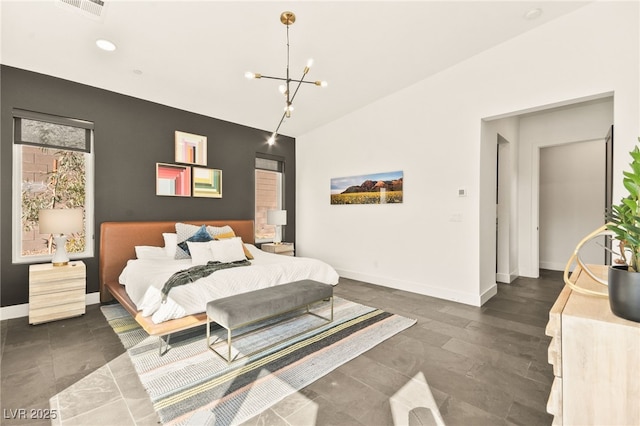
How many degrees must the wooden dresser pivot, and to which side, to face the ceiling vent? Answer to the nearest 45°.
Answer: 0° — it already faces it

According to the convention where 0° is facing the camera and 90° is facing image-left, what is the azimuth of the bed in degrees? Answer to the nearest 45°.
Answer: approximately 315°

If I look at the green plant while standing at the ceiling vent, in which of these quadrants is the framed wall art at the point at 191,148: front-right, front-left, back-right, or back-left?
back-left

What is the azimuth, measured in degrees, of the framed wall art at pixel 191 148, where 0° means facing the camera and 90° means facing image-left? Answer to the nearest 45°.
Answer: approximately 315°

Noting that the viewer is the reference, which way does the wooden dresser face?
facing to the left of the viewer

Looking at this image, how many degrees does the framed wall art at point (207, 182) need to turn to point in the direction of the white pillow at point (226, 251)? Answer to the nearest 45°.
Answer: approximately 45° to its right
